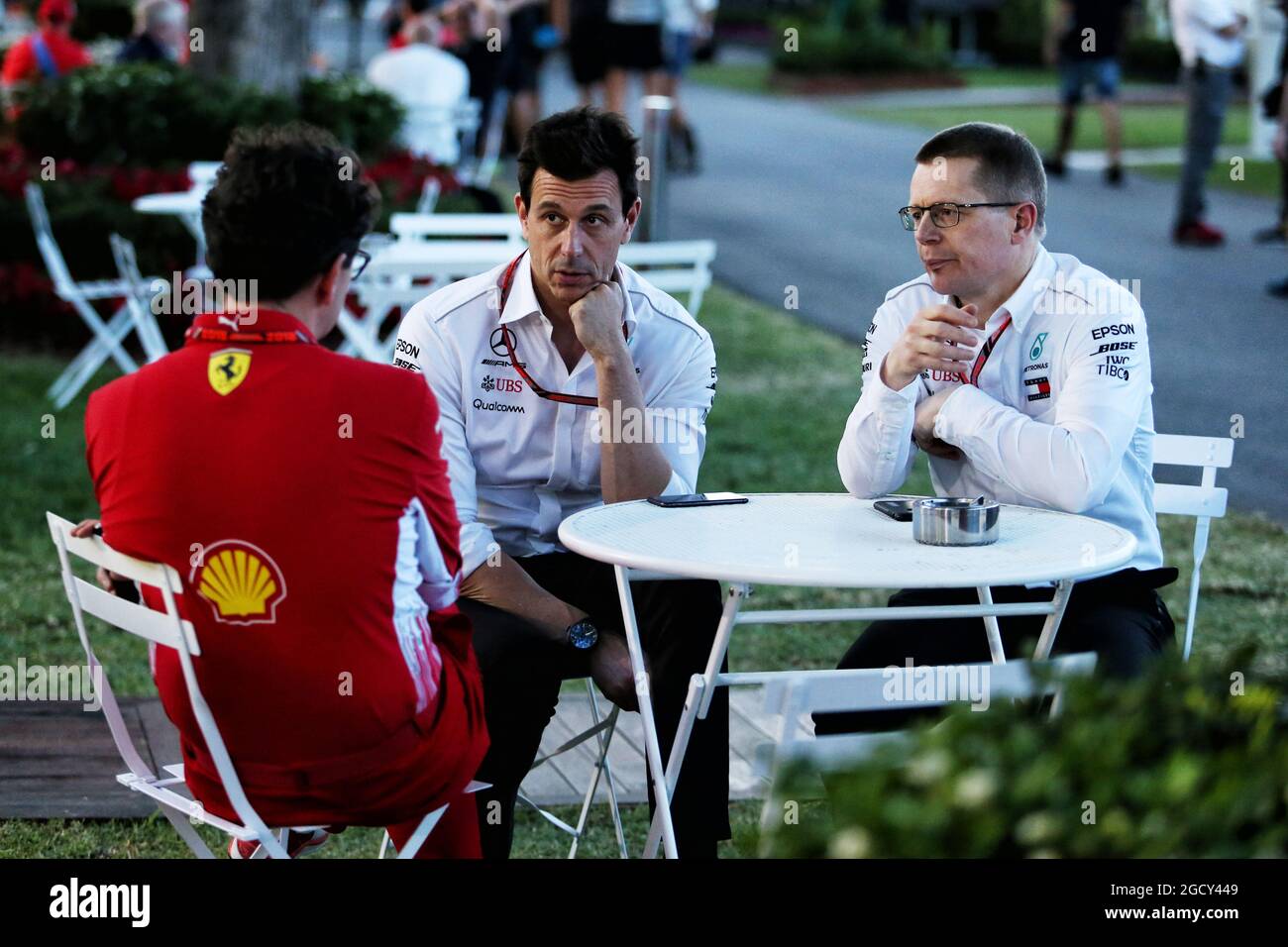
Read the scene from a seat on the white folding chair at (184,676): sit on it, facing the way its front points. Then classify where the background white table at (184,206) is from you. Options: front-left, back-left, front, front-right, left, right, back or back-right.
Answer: front-left

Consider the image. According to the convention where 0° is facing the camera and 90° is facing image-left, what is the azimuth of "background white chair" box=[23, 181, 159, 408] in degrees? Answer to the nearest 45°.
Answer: approximately 270°

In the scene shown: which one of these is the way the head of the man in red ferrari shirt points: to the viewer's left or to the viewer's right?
to the viewer's right

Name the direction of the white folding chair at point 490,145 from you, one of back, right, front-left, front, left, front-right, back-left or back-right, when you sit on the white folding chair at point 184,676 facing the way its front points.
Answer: front-left

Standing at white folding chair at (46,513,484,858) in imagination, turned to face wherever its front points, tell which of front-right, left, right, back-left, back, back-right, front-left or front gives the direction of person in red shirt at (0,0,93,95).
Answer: front-left

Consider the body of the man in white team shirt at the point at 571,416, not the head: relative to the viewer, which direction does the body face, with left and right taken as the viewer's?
facing the viewer

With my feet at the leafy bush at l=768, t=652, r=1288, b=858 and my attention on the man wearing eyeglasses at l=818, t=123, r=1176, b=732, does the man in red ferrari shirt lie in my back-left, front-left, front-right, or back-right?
front-left
